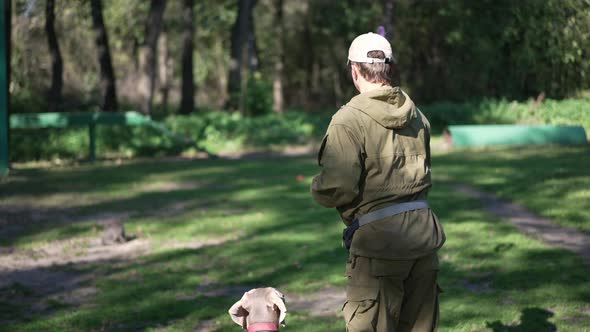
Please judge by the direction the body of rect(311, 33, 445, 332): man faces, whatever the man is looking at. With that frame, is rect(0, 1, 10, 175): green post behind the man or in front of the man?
in front

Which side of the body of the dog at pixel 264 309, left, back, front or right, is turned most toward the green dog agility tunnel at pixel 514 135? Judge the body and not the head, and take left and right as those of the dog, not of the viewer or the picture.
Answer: front

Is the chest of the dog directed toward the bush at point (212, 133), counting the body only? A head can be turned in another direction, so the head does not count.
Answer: yes

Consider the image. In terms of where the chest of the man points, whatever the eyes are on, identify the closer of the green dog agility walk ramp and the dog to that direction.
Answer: the green dog agility walk ramp

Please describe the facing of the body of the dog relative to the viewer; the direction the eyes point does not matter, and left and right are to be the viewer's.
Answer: facing away from the viewer

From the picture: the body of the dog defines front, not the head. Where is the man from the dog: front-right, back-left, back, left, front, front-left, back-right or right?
front-right

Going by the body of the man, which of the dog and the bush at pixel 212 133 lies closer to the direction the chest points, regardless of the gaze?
the bush

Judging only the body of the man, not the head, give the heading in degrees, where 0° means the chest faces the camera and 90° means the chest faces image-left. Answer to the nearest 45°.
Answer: approximately 135°

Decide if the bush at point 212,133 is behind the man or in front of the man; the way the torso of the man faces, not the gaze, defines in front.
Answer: in front

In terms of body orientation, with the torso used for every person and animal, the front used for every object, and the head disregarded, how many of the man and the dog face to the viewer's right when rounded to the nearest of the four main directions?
0

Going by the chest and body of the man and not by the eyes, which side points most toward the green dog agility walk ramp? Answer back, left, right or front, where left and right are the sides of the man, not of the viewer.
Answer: front
